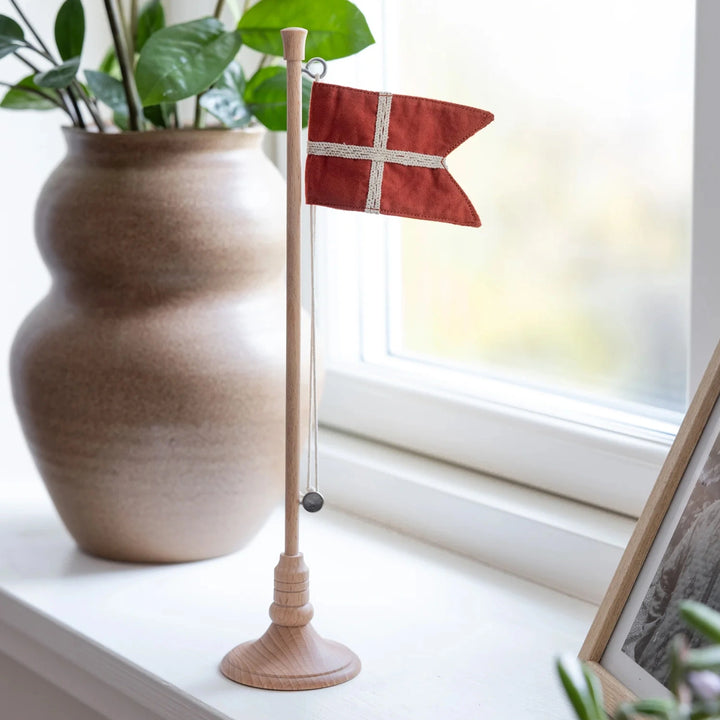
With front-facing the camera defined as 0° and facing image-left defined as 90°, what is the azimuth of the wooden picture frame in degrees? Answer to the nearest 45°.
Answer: approximately 45°
